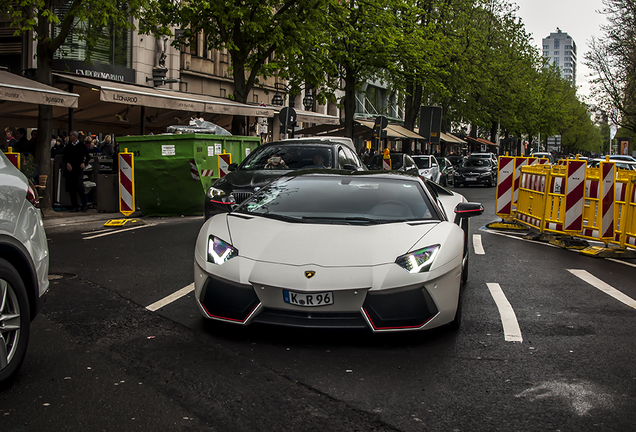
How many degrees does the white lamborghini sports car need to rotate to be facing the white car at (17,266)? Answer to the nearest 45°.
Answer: approximately 45° to its right

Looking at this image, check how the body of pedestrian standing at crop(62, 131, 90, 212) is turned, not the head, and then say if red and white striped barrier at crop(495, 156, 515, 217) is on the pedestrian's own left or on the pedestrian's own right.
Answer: on the pedestrian's own left

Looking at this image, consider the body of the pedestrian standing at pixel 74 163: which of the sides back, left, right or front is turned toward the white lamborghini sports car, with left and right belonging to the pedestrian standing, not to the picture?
front

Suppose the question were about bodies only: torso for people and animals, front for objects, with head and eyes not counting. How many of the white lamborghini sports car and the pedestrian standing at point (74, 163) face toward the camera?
2

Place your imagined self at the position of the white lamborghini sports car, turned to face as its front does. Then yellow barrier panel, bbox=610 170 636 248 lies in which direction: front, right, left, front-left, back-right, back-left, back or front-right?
back-left

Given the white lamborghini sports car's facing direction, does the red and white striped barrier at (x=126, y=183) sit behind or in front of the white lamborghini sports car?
behind

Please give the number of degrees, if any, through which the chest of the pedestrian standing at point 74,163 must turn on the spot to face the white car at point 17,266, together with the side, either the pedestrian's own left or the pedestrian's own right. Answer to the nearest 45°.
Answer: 0° — they already face it
